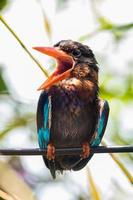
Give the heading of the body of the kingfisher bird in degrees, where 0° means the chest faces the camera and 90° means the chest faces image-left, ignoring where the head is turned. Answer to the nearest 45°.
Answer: approximately 0°
